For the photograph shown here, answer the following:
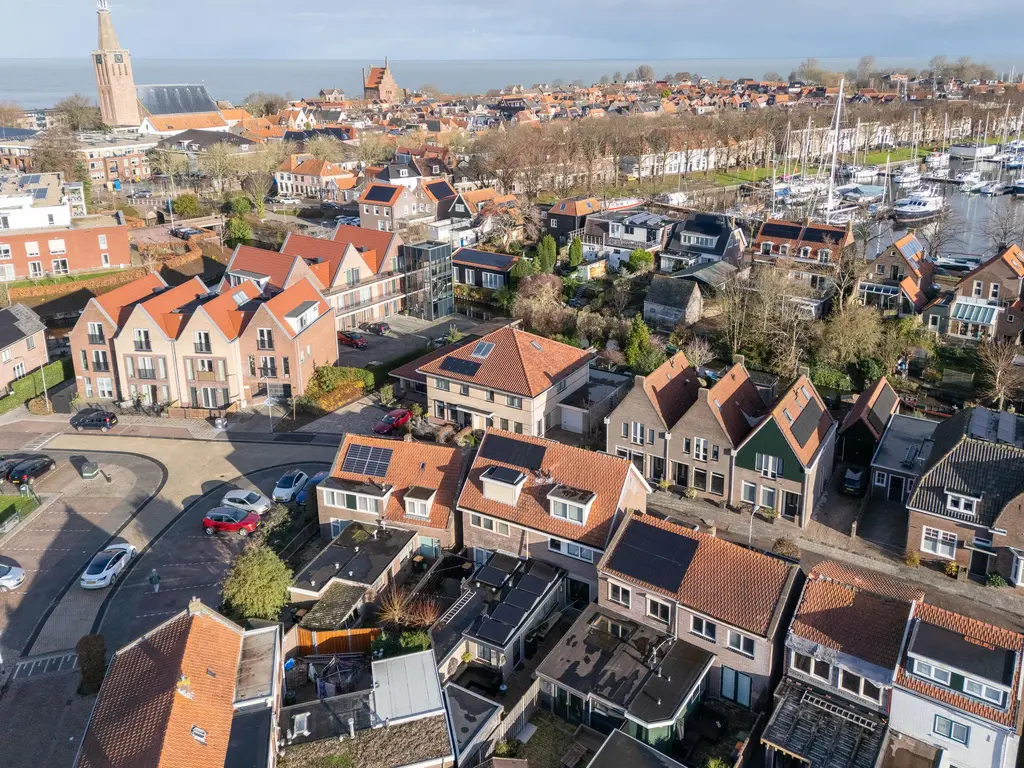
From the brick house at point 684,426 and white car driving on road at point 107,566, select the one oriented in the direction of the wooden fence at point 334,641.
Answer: the brick house

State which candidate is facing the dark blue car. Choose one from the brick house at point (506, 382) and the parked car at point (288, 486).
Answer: the brick house

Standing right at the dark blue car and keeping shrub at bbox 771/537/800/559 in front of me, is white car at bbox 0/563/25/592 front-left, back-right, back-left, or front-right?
back-right

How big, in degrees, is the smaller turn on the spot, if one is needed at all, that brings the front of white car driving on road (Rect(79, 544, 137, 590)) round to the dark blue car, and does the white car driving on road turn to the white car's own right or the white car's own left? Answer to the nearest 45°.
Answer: approximately 45° to the white car's own right

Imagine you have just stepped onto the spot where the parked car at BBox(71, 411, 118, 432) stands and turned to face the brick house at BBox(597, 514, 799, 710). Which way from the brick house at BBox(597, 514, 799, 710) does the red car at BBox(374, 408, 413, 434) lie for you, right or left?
left

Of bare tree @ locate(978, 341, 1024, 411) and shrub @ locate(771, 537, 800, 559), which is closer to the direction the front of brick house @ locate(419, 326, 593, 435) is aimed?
the shrub

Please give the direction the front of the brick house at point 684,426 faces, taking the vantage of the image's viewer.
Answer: facing the viewer and to the left of the viewer

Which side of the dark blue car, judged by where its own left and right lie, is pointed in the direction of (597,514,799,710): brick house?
left

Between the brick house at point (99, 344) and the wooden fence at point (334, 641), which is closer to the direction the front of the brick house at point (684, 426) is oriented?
the wooden fence

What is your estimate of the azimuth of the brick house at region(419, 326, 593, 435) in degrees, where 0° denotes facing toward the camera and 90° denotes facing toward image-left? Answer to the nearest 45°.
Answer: approximately 45°

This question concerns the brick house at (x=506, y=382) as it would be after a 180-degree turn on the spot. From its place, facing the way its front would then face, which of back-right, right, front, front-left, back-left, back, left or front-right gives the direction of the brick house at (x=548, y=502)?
back-right

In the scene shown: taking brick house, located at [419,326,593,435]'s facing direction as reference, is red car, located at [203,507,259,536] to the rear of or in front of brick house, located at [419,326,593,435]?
in front

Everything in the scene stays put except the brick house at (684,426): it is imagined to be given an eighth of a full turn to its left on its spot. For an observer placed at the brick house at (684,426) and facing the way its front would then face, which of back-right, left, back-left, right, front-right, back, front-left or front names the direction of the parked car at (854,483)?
left

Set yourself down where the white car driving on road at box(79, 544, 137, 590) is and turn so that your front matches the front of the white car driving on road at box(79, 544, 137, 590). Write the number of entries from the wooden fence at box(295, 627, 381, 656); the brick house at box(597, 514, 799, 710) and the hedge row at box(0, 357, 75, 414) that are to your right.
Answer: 2

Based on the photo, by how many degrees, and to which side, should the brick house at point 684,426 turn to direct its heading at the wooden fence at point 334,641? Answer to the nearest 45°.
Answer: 0° — it already faces it
